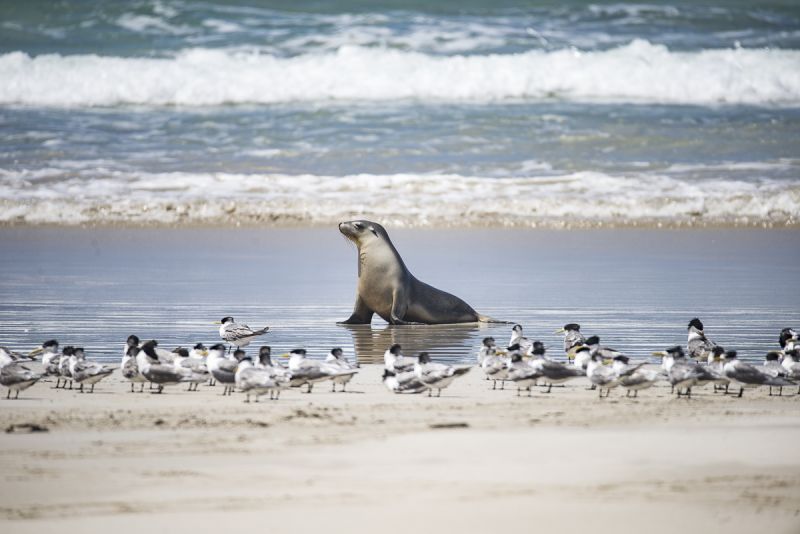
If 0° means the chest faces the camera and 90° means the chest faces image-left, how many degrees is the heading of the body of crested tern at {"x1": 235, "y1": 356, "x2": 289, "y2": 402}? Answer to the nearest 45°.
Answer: approximately 90°

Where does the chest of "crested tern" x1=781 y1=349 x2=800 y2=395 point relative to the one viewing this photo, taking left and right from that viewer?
facing to the left of the viewer

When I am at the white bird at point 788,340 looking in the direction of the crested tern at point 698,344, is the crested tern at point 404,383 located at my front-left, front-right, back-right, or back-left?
front-left

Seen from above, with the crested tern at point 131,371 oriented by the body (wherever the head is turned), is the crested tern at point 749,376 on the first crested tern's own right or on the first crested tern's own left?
on the first crested tern's own left

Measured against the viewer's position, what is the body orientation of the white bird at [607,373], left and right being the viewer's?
facing to the left of the viewer

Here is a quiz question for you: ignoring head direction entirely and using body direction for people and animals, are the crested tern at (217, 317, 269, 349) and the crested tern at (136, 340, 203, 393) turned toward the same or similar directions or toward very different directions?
same or similar directions

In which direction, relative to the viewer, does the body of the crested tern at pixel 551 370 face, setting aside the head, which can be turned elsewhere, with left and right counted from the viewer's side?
facing to the left of the viewer

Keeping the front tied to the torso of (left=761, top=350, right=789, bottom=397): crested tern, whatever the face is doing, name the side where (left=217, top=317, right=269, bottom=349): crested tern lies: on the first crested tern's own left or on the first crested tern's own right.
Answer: on the first crested tern's own right

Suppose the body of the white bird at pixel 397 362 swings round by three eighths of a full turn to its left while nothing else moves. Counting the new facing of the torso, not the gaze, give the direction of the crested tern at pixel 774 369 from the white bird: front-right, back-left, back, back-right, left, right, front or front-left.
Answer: front-left

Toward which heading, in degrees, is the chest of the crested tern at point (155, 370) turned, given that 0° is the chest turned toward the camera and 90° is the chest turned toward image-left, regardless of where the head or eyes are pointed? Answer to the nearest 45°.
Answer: approximately 90°

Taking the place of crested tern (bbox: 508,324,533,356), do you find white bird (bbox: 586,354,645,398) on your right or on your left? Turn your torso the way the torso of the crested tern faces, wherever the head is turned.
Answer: on your left

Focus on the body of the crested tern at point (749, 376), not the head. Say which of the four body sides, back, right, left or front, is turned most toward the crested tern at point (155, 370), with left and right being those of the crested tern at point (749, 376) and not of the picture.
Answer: front

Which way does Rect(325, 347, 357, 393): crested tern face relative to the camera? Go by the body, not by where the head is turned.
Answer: to the viewer's left

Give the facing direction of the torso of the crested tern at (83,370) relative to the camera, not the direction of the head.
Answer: to the viewer's left

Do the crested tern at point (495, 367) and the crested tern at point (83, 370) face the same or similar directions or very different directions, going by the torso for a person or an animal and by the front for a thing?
same or similar directions

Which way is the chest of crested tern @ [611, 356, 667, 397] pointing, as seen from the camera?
to the viewer's left
